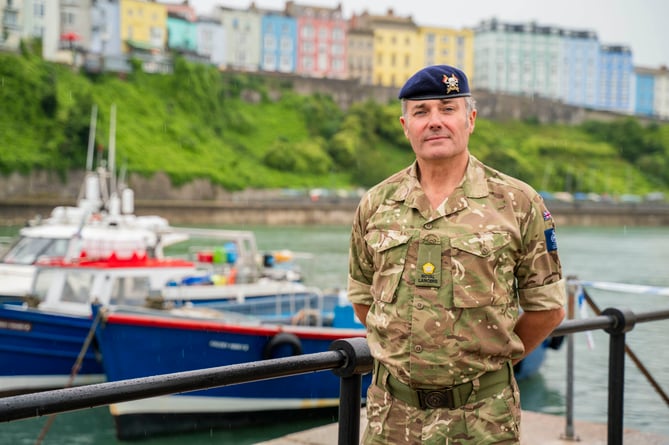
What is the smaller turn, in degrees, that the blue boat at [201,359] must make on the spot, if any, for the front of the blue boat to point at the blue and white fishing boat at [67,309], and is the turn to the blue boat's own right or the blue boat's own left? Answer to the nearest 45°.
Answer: approximately 45° to the blue boat's own right

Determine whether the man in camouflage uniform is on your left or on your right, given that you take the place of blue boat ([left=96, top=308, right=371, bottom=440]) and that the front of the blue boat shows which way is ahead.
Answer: on your left

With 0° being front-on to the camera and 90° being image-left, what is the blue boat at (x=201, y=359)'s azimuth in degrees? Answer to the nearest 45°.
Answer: approximately 90°

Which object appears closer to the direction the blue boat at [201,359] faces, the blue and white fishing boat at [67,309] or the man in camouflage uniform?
the blue and white fishing boat
